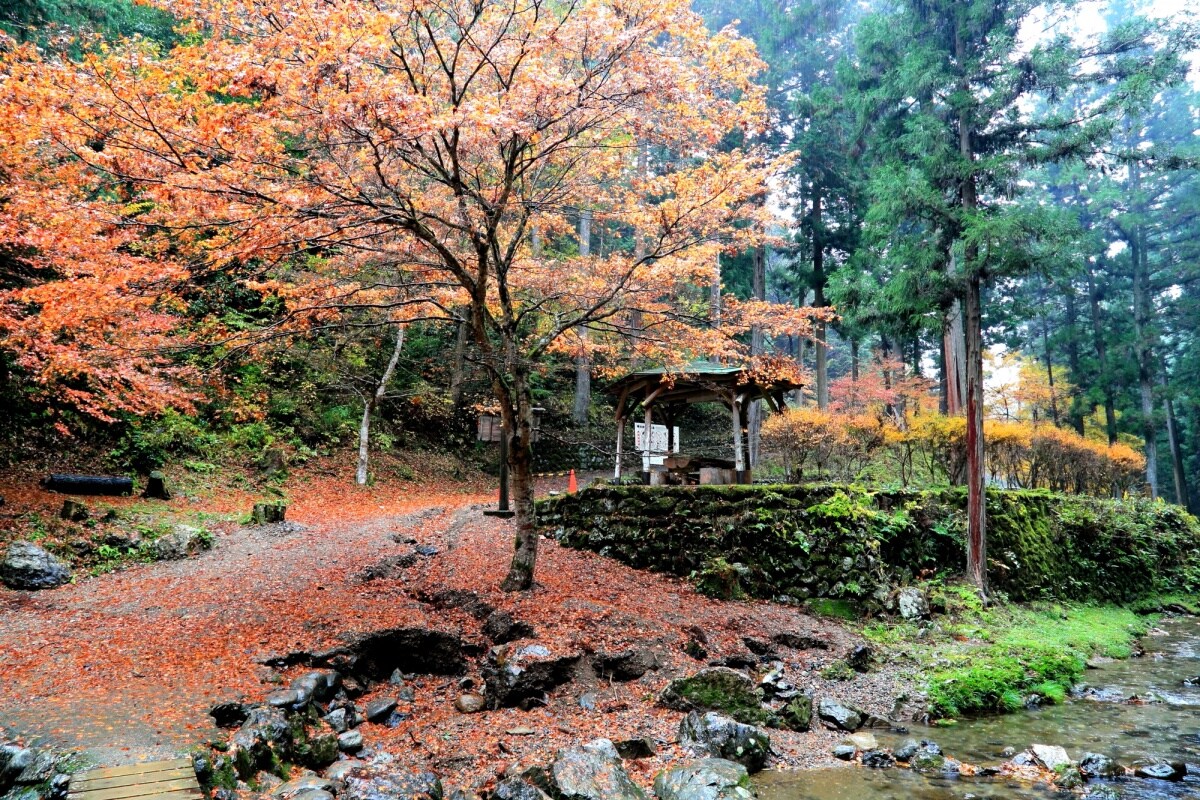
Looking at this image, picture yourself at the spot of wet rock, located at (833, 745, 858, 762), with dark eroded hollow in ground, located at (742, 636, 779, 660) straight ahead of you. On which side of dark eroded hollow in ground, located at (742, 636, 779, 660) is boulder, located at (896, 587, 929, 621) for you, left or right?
right

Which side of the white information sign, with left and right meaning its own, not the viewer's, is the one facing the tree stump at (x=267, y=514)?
right

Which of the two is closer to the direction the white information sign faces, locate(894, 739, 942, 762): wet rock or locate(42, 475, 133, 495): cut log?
the wet rock

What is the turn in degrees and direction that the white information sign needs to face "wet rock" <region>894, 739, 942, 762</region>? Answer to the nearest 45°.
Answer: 0° — it already faces it

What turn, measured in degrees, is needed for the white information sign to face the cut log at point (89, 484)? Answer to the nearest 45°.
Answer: approximately 90° to its right

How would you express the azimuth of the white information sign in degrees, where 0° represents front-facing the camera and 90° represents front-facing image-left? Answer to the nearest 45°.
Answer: approximately 0°

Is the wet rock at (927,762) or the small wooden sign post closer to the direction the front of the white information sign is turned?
the wet rock

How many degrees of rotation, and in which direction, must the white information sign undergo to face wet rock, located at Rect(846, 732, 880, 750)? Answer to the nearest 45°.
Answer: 0° — it already faces it

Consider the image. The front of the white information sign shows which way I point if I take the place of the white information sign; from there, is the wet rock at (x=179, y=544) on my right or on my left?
on my right
